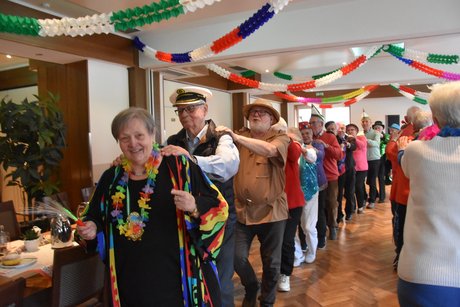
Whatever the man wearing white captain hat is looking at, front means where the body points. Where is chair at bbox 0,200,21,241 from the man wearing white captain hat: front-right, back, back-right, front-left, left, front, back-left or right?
right

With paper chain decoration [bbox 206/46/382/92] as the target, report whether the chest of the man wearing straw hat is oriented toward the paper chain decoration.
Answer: no

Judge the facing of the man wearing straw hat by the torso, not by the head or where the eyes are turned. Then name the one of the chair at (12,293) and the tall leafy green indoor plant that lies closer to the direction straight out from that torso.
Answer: the chair

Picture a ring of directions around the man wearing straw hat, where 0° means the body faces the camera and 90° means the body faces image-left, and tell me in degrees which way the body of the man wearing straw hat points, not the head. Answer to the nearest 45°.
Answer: approximately 45°

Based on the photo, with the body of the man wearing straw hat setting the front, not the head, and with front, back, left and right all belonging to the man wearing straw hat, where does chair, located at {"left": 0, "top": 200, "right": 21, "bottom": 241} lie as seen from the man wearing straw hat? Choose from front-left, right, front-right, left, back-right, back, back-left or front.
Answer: front-right

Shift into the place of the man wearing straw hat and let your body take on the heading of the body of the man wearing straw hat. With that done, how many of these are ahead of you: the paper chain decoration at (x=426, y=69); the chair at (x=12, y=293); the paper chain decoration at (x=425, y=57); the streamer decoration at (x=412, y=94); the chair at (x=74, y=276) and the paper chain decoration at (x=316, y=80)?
2

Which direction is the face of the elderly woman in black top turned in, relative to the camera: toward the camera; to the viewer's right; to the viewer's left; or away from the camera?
toward the camera

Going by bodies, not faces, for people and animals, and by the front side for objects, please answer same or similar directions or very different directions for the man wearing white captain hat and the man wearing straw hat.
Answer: same or similar directions

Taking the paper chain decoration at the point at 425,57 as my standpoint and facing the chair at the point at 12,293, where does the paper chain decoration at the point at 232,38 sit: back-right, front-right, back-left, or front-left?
front-right

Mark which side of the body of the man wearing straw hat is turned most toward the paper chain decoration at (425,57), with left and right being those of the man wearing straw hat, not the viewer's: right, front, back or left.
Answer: back

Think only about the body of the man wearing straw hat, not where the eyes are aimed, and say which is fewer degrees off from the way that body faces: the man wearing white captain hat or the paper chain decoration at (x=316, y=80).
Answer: the man wearing white captain hat

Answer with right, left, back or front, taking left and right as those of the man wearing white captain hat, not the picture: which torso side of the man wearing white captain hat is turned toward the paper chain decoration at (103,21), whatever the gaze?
right

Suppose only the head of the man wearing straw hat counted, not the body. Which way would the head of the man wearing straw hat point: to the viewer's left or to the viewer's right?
to the viewer's left

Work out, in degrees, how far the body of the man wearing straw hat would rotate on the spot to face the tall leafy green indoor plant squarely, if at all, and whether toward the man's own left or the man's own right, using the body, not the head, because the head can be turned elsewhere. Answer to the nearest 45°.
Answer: approximately 90° to the man's own right

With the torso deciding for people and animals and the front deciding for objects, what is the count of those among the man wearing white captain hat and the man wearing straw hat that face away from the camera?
0

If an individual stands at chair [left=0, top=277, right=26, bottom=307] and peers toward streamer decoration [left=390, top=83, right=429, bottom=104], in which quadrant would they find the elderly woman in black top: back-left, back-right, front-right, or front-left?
front-right

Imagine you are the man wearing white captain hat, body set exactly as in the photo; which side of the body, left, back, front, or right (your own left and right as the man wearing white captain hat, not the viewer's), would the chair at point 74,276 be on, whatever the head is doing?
front

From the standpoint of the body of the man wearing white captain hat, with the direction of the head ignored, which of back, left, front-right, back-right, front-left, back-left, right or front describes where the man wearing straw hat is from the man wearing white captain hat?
back

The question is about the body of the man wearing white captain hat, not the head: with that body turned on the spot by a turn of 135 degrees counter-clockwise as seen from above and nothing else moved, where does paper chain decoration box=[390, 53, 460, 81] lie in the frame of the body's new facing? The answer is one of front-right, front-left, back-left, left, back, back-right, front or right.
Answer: front-left

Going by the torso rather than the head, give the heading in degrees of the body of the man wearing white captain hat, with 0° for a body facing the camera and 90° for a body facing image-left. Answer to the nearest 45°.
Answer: approximately 45°
